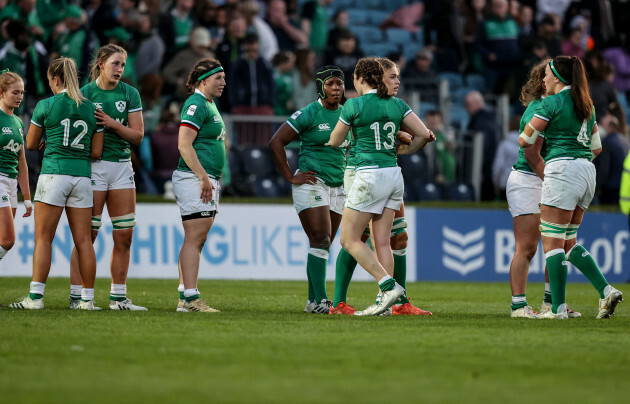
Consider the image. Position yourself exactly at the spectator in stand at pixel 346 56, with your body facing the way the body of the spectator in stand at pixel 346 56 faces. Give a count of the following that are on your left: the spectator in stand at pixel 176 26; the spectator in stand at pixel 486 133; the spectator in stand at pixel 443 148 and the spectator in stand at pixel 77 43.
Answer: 2

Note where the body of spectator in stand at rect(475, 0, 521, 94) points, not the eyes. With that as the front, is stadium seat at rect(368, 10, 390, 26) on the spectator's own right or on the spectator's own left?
on the spectator's own right

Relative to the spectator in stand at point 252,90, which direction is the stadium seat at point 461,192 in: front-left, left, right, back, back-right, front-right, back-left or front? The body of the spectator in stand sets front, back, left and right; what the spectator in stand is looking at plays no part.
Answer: left

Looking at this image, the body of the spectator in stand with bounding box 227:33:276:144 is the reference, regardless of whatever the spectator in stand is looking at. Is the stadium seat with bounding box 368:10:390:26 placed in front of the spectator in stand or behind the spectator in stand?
behind

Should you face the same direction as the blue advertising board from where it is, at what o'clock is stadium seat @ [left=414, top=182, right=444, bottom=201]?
The stadium seat is roughly at 5 o'clock from the blue advertising board.

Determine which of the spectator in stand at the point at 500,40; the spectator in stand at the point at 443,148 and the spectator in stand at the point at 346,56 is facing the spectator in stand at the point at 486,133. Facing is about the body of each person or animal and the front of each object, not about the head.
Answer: the spectator in stand at the point at 500,40

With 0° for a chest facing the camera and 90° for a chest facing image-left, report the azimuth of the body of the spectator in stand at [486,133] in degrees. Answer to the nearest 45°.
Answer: approximately 90°

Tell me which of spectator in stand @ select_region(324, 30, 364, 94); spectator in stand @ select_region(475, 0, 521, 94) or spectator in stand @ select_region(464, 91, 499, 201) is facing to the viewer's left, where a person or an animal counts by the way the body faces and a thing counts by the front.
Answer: spectator in stand @ select_region(464, 91, 499, 201)

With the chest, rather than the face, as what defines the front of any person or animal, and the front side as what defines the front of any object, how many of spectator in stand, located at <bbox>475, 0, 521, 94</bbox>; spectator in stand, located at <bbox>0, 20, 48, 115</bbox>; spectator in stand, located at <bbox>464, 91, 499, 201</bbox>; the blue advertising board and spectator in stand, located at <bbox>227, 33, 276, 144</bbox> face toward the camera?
4

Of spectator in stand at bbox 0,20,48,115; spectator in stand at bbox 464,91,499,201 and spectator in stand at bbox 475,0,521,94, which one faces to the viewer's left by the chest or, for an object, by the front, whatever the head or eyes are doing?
spectator in stand at bbox 464,91,499,201
